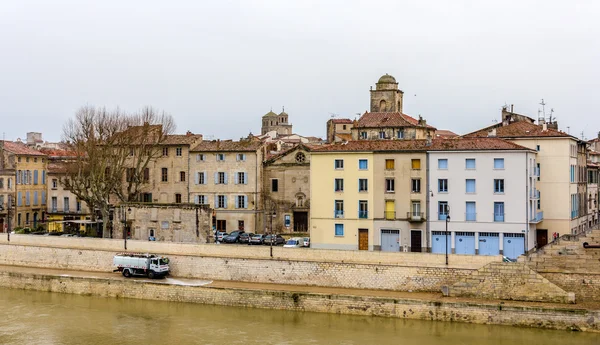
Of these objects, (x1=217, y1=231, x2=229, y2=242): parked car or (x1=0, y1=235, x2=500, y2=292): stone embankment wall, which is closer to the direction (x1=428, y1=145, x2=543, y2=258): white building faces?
the stone embankment wall

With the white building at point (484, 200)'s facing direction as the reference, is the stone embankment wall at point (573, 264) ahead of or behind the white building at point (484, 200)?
ahead

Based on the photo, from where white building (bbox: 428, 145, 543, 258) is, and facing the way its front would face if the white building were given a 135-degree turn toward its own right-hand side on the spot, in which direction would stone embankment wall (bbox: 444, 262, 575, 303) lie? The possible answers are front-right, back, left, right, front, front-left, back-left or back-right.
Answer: back-left

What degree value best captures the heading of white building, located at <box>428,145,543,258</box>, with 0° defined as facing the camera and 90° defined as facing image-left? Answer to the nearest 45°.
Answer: approximately 0°

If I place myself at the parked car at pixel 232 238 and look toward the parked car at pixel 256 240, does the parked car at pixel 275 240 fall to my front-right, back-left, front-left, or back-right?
front-left

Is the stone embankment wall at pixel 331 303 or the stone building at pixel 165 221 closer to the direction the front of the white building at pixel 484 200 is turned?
the stone embankment wall

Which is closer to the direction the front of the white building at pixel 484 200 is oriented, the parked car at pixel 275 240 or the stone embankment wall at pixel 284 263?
the stone embankment wall
